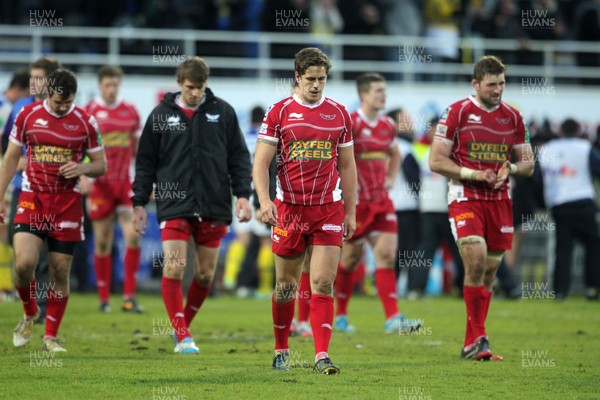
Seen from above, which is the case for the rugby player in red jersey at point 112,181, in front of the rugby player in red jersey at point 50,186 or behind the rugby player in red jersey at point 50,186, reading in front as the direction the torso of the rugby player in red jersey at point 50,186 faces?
behind

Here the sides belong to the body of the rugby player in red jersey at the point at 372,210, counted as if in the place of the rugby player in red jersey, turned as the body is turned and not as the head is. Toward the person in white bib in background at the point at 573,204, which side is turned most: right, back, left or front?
left

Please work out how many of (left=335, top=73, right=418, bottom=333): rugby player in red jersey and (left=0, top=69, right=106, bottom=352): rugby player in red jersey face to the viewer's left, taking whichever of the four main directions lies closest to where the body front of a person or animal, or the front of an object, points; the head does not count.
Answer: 0

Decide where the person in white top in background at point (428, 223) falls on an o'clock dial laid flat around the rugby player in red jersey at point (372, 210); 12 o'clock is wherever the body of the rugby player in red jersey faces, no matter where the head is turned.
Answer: The person in white top in background is roughly at 8 o'clock from the rugby player in red jersey.

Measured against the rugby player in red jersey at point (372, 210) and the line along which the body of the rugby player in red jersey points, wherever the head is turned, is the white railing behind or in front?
behind

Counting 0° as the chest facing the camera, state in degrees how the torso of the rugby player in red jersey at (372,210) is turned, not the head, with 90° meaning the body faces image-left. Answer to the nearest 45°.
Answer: approximately 315°

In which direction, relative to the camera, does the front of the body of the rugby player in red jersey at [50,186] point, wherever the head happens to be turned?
toward the camera

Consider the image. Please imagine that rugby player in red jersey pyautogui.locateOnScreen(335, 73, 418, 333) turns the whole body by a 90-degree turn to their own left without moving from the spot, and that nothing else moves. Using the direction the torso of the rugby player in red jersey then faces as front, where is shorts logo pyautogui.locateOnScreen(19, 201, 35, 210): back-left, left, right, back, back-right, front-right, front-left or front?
back

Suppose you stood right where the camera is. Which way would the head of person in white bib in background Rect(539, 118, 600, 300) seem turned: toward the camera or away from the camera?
away from the camera

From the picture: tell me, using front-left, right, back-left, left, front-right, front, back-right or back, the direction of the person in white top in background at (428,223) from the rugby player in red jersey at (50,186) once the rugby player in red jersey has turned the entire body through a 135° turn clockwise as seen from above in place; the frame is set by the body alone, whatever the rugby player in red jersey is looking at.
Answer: right

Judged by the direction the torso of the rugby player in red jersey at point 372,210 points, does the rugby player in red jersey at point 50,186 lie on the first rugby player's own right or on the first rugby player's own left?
on the first rugby player's own right
